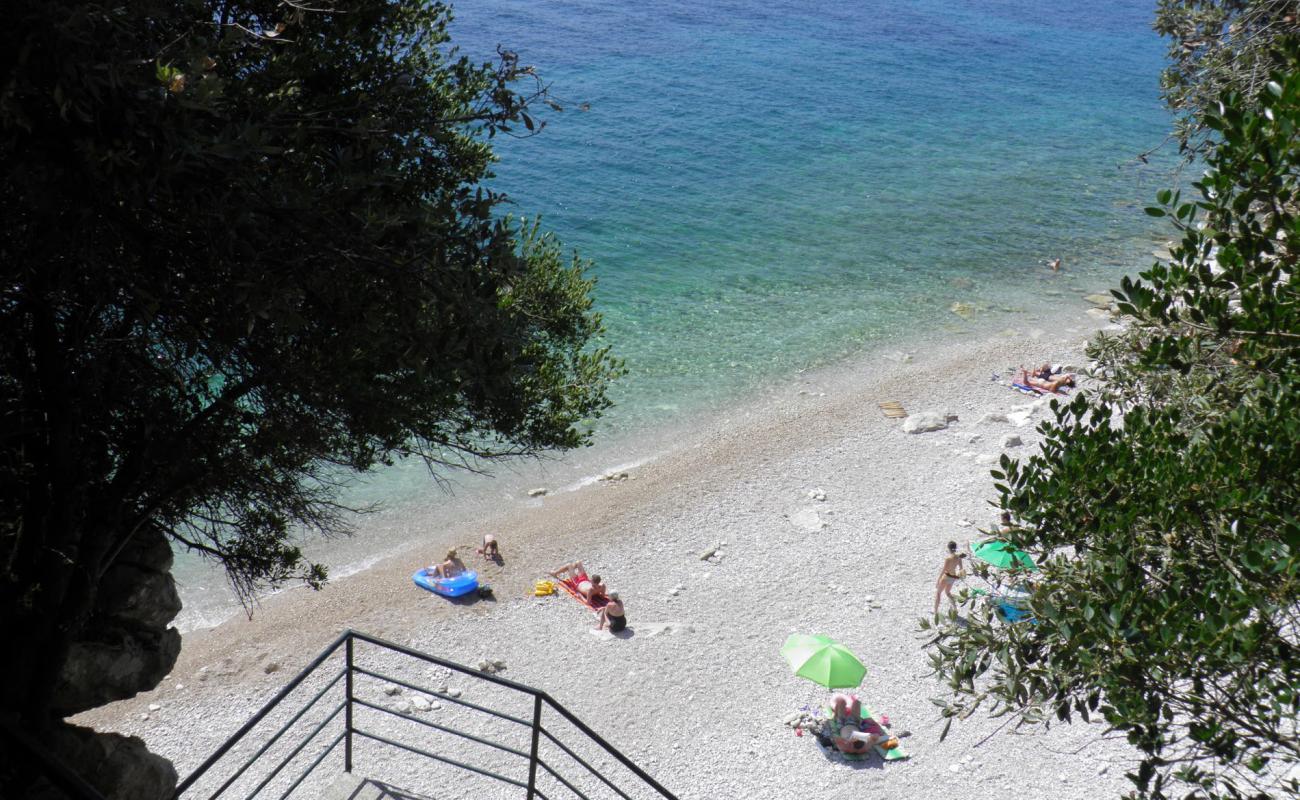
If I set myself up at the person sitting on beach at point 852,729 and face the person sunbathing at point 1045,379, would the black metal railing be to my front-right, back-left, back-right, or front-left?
back-left

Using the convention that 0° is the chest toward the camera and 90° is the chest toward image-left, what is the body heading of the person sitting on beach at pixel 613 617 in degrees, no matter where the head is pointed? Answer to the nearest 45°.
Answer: approximately 135°

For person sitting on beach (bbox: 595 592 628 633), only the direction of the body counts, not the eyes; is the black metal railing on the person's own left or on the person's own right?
on the person's own left

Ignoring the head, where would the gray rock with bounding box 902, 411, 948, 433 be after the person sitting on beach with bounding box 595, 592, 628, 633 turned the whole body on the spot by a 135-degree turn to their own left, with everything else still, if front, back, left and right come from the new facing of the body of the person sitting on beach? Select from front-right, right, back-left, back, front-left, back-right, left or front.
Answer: back-left

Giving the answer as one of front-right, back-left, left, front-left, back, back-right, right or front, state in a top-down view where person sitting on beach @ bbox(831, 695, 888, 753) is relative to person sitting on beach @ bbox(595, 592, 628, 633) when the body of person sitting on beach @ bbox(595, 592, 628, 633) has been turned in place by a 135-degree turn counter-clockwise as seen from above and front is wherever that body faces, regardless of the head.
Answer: front-left

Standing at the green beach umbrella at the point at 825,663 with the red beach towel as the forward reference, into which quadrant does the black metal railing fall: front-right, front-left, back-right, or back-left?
front-left

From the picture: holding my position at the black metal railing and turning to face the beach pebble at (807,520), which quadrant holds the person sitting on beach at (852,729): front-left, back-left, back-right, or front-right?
front-right

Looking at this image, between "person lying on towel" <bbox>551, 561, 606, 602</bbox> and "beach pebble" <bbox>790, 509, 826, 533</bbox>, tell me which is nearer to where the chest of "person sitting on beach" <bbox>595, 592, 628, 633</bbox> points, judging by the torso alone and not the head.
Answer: the person lying on towel

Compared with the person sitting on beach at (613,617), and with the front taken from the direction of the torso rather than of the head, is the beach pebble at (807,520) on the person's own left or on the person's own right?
on the person's own right

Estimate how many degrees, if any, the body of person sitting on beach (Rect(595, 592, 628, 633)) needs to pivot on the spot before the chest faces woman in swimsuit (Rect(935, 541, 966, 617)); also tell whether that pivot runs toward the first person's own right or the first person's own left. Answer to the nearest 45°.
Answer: approximately 135° to the first person's own right

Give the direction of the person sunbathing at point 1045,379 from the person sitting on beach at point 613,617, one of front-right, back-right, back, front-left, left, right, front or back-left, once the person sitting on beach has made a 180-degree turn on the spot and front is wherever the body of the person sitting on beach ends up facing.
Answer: left

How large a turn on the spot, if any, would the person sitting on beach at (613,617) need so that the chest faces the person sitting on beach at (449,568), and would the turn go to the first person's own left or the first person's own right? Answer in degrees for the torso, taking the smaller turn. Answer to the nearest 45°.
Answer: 0° — they already face them
